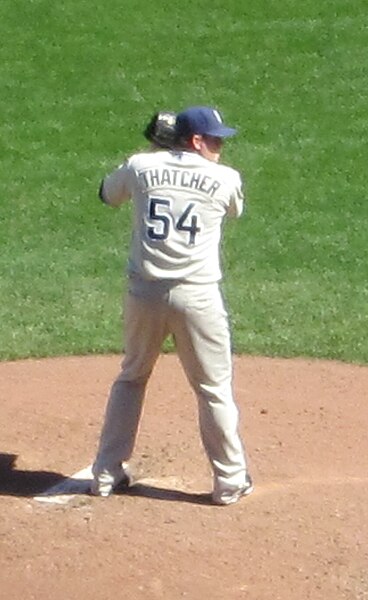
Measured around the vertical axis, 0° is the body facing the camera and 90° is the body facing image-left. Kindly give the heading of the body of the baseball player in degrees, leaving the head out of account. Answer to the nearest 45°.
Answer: approximately 180°
